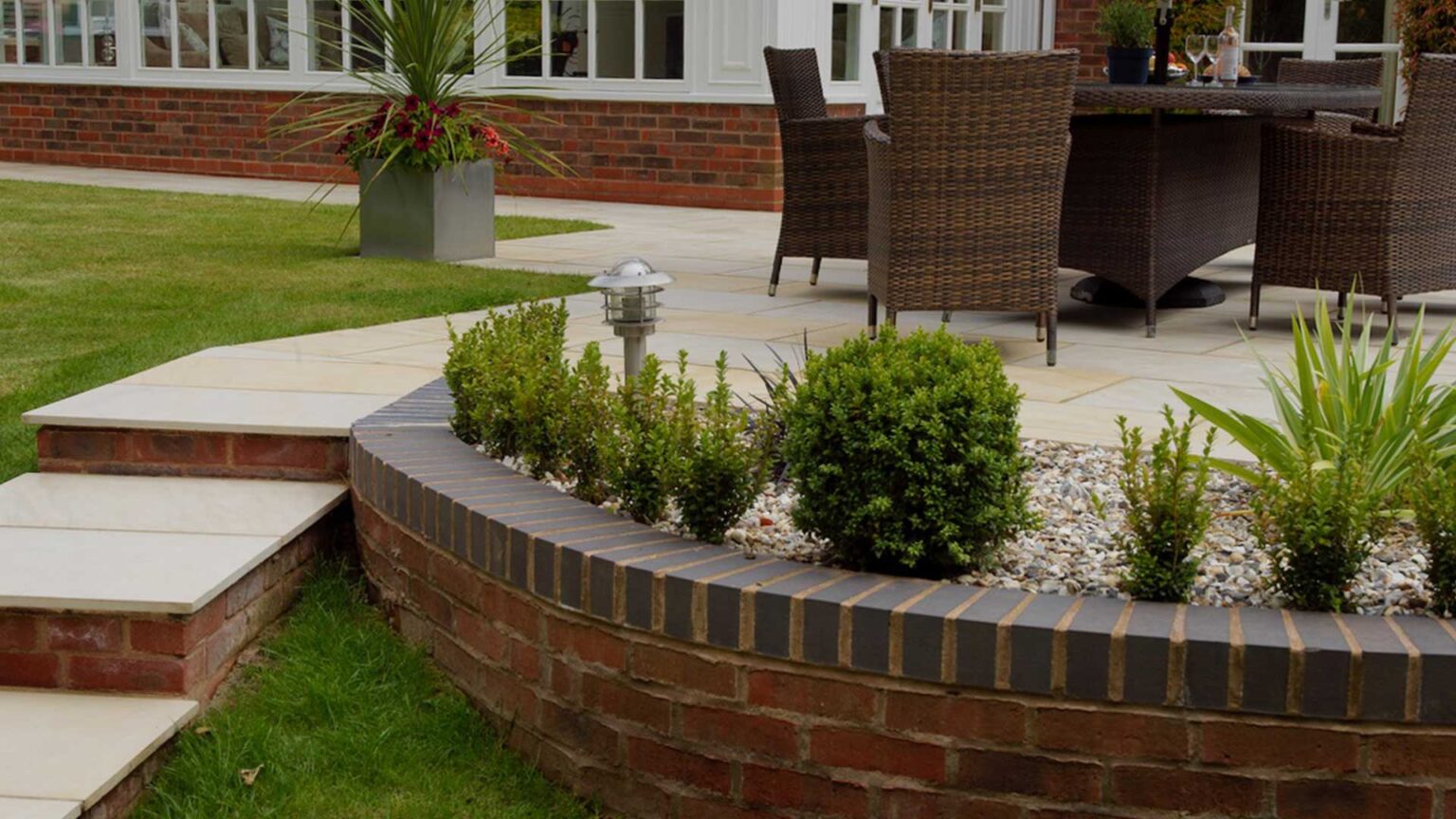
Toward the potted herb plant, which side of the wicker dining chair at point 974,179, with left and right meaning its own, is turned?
front

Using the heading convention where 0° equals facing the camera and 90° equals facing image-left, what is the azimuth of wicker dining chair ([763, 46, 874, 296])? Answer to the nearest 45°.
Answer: approximately 315°

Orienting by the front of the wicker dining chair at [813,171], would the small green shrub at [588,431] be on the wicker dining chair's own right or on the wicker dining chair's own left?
on the wicker dining chair's own right

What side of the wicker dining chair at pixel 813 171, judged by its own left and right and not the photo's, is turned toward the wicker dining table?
front

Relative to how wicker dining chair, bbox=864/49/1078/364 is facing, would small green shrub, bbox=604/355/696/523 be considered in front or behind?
behind

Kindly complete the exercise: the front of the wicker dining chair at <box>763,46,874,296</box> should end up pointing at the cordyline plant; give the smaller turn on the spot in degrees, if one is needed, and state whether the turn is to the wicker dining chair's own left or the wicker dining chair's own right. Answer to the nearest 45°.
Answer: approximately 180°

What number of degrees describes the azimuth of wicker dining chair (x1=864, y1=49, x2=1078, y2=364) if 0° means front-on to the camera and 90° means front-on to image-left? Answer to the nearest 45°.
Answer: approximately 180°

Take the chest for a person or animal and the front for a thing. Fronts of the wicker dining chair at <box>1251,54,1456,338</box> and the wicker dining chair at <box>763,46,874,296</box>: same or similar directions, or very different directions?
very different directions

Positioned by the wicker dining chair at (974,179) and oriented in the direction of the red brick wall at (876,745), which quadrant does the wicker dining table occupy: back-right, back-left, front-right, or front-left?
back-left

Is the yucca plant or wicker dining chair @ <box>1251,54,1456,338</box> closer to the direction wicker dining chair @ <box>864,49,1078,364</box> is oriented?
the wicker dining chair

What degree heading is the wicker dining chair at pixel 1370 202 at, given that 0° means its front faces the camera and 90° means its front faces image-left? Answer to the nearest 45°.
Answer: approximately 135°

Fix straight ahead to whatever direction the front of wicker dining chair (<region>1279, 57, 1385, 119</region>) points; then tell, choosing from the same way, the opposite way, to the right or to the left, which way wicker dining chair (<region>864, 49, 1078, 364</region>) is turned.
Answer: the opposite way

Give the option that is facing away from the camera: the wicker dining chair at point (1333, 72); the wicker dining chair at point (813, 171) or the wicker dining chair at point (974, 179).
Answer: the wicker dining chair at point (974, 179)

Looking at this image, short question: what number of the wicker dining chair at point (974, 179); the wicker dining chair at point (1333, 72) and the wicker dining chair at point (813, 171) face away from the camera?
1

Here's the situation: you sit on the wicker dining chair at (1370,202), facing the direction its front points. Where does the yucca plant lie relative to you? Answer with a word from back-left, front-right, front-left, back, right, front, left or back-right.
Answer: back-left
